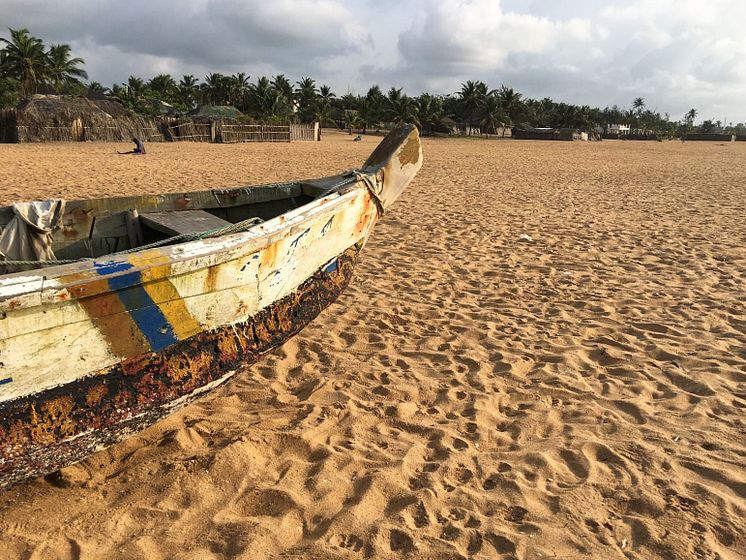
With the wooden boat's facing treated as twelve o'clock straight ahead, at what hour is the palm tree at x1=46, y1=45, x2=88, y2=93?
The palm tree is roughly at 10 o'clock from the wooden boat.

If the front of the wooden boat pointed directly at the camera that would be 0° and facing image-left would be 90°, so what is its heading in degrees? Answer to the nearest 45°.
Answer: approximately 225°

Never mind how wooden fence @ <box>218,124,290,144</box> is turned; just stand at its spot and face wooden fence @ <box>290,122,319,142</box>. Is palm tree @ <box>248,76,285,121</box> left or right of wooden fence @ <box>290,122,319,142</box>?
left

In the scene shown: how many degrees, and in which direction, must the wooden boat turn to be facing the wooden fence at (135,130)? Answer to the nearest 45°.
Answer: approximately 45° to its left

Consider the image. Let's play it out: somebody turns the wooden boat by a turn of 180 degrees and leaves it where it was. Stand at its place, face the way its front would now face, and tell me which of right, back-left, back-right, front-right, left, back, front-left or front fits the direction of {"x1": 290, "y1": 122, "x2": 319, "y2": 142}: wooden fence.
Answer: back-right

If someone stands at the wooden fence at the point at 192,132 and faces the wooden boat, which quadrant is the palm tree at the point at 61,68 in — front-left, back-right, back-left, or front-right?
back-right

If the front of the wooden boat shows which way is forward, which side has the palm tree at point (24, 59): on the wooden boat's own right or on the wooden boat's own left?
on the wooden boat's own left

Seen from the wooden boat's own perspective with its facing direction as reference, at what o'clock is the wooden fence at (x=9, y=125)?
The wooden fence is roughly at 10 o'clock from the wooden boat.

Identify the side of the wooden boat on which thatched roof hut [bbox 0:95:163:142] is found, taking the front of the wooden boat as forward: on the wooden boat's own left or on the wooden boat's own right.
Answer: on the wooden boat's own left

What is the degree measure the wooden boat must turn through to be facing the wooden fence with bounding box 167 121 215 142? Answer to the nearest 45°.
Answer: approximately 45° to its left

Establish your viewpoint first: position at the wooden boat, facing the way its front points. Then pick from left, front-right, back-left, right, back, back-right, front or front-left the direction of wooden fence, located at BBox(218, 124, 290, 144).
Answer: front-left
